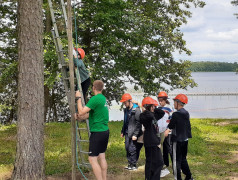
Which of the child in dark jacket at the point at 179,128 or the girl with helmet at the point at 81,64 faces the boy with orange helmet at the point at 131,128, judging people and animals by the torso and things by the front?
the child in dark jacket

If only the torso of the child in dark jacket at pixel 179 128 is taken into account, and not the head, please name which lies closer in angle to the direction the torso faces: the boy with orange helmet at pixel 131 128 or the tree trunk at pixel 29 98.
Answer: the boy with orange helmet

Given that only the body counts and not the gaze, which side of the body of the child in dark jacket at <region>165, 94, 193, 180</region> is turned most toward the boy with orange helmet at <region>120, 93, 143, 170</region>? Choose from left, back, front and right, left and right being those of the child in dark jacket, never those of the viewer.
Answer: front

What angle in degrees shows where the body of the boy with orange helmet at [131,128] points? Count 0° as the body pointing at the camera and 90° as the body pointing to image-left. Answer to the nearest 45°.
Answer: approximately 45°

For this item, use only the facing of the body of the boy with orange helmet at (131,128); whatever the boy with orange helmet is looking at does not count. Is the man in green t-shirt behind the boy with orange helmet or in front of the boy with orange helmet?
in front

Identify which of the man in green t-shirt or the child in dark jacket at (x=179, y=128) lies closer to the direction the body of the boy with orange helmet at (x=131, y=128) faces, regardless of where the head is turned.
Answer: the man in green t-shirt

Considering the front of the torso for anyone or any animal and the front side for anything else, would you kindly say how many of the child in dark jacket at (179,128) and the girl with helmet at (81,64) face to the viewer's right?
0

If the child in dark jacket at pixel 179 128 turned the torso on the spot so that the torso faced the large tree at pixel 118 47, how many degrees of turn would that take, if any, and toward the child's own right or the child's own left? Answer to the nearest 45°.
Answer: approximately 45° to the child's own right

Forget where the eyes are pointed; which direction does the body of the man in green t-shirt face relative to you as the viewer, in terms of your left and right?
facing away from the viewer and to the left of the viewer

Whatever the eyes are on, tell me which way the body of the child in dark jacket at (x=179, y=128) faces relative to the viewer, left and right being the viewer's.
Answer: facing away from the viewer and to the left of the viewer
